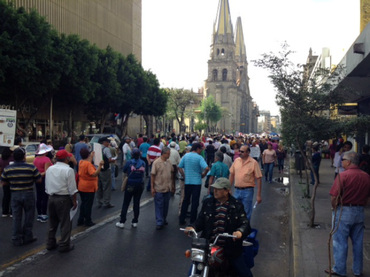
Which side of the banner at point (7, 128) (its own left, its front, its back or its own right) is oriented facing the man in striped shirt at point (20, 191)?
front

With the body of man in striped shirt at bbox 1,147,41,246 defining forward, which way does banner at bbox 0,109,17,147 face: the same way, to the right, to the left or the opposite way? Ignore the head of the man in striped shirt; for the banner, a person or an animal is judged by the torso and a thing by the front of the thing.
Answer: the opposite way

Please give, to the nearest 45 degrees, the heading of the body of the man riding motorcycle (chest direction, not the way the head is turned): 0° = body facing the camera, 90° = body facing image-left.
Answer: approximately 45°

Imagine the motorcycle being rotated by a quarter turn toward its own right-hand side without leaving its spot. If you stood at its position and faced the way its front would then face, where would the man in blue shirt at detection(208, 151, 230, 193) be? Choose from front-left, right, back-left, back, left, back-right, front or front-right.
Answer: front-right

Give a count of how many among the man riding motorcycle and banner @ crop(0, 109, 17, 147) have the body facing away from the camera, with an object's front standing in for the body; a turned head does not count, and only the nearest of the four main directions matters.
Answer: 0

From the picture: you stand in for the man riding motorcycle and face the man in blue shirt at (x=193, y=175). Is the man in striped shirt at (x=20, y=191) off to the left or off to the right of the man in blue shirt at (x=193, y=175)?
left

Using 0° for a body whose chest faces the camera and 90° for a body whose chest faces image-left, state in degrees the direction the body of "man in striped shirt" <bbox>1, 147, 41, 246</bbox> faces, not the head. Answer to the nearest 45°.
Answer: approximately 180°

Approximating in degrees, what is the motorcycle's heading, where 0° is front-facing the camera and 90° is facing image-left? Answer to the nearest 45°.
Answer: approximately 45°

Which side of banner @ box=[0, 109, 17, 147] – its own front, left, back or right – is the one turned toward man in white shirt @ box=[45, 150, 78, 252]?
front

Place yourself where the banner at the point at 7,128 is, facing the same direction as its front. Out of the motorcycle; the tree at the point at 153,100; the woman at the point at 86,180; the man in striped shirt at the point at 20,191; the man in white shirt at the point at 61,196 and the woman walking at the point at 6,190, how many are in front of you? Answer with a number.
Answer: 5

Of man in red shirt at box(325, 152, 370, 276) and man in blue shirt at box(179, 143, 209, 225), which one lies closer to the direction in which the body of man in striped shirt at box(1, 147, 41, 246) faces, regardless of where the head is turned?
the man in blue shirt

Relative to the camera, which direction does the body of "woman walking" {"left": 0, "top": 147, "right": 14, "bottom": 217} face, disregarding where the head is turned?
away from the camera
